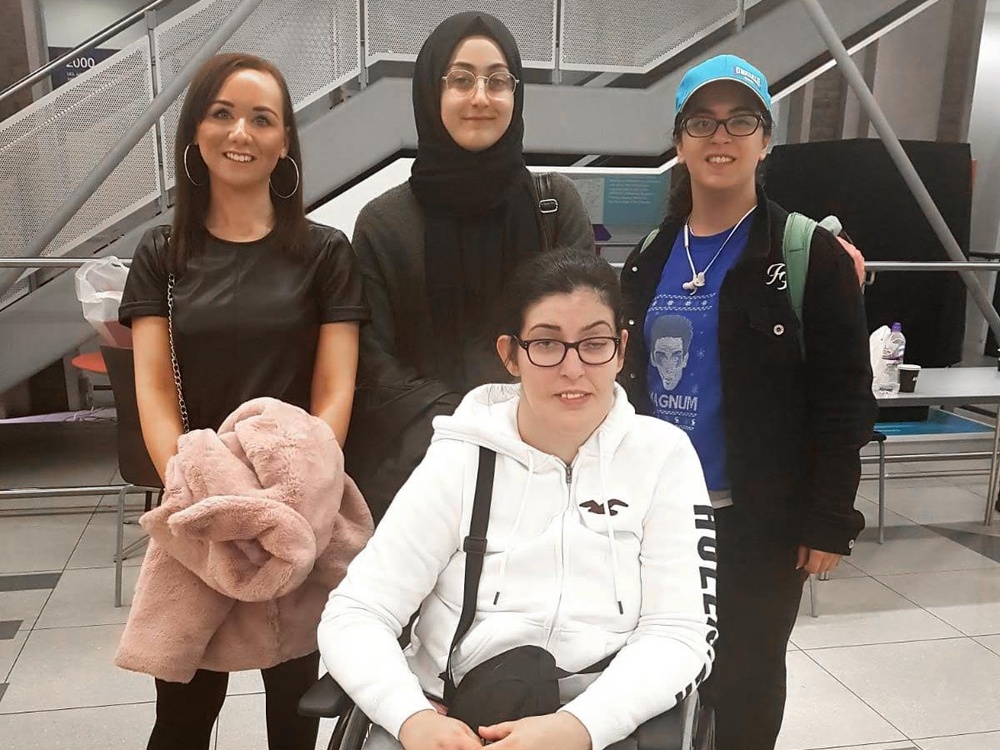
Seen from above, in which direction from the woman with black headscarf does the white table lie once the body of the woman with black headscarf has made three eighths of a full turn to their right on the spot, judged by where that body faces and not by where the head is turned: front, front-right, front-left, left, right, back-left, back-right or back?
right

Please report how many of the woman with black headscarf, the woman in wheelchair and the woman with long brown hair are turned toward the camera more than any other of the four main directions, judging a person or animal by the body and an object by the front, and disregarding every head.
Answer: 3

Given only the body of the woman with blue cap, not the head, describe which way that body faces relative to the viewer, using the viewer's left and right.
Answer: facing the viewer and to the left of the viewer

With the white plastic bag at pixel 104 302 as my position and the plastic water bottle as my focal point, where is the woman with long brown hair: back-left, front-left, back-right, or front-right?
front-right

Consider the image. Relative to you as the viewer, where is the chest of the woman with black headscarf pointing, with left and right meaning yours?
facing the viewer

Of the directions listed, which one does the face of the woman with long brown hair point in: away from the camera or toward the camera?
toward the camera

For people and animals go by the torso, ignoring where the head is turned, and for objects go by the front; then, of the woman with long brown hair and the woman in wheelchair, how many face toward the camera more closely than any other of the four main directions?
2

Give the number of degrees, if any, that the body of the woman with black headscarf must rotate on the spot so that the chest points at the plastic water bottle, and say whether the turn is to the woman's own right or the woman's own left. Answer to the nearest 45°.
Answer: approximately 135° to the woman's own left

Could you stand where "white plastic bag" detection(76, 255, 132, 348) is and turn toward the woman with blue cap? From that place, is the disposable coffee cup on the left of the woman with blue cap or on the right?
left

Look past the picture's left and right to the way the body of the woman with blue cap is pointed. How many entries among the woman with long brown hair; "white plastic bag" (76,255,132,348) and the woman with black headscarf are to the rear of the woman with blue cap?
0

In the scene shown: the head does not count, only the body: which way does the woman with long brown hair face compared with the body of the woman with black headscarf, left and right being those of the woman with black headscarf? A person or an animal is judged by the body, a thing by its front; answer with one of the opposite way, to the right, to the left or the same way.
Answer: the same way

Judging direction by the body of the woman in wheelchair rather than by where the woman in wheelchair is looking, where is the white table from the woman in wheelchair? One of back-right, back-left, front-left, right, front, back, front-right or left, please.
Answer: back-left

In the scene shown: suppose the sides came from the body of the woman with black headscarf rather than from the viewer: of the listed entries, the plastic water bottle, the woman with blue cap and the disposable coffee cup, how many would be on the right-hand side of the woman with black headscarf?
0

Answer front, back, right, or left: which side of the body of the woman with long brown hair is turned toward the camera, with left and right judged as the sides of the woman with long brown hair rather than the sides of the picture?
front

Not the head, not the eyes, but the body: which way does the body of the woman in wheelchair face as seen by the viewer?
toward the camera

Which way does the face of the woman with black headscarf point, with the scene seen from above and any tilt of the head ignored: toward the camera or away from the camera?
toward the camera
